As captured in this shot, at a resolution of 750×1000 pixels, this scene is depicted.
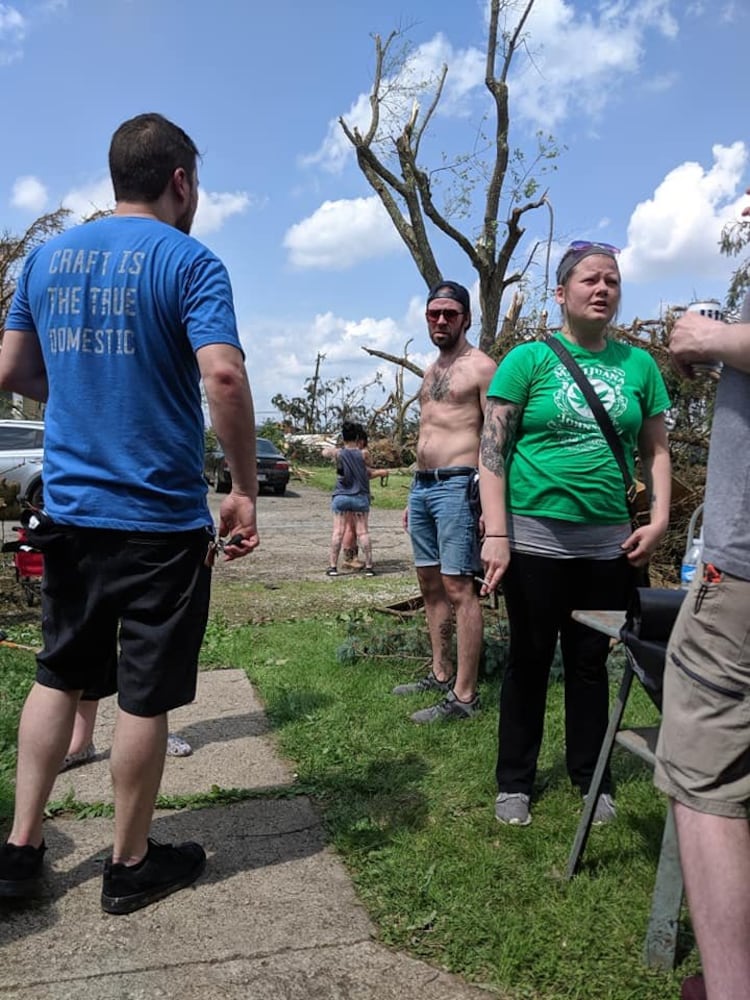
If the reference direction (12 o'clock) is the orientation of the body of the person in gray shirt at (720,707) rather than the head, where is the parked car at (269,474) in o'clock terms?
The parked car is roughly at 2 o'clock from the person in gray shirt.

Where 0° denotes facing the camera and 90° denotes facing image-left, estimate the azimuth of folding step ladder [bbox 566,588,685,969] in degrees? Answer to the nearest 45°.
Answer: approximately 90°

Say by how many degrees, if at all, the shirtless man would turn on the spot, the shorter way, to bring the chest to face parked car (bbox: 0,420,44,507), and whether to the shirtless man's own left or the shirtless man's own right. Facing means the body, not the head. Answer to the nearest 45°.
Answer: approximately 90° to the shirtless man's own right

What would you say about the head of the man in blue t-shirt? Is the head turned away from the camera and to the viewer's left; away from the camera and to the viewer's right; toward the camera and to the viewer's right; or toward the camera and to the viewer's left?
away from the camera and to the viewer's right

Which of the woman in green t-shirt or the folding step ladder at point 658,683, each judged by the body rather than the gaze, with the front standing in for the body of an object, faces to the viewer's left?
the folding step ladder

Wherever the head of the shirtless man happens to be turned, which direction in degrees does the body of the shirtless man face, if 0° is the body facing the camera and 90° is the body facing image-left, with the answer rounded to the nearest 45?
approximately 45°

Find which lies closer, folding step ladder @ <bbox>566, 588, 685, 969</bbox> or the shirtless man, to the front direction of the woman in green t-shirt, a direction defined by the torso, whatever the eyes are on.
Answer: the folding step ladder

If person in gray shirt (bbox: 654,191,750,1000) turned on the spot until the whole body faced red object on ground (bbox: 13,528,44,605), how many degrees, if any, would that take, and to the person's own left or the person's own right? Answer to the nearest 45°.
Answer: approximately 45° to the person's own right
